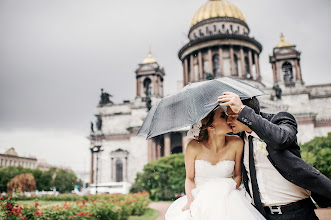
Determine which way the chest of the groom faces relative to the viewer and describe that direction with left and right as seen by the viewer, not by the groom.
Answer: facing the viewer and to the left of the viewer

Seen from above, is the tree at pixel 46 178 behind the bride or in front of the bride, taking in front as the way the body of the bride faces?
behind

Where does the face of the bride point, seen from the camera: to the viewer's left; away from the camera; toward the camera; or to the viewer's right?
to the viewer's right

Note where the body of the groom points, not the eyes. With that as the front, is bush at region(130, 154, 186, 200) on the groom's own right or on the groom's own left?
on the groom's own right

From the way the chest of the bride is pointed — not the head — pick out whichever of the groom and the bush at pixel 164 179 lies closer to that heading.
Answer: the groom

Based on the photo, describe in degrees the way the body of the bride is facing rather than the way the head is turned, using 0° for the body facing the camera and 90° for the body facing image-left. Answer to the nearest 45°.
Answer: approximately 0°

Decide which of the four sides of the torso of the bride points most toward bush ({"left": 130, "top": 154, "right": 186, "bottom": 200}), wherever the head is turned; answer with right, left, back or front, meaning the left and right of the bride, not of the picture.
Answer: back

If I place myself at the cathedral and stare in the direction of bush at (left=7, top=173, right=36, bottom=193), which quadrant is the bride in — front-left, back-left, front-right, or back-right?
front-left

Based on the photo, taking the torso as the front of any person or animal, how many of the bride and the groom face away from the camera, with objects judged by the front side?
0

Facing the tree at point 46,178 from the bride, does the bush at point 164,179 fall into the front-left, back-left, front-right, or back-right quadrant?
front-right

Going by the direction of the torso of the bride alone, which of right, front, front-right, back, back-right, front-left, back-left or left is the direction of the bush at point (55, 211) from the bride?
back-right

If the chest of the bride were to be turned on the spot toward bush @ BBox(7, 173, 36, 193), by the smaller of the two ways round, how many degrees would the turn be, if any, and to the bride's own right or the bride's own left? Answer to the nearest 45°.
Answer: approximately 135° to the bride's own right

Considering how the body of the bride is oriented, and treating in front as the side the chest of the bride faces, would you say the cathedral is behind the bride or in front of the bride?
behind
